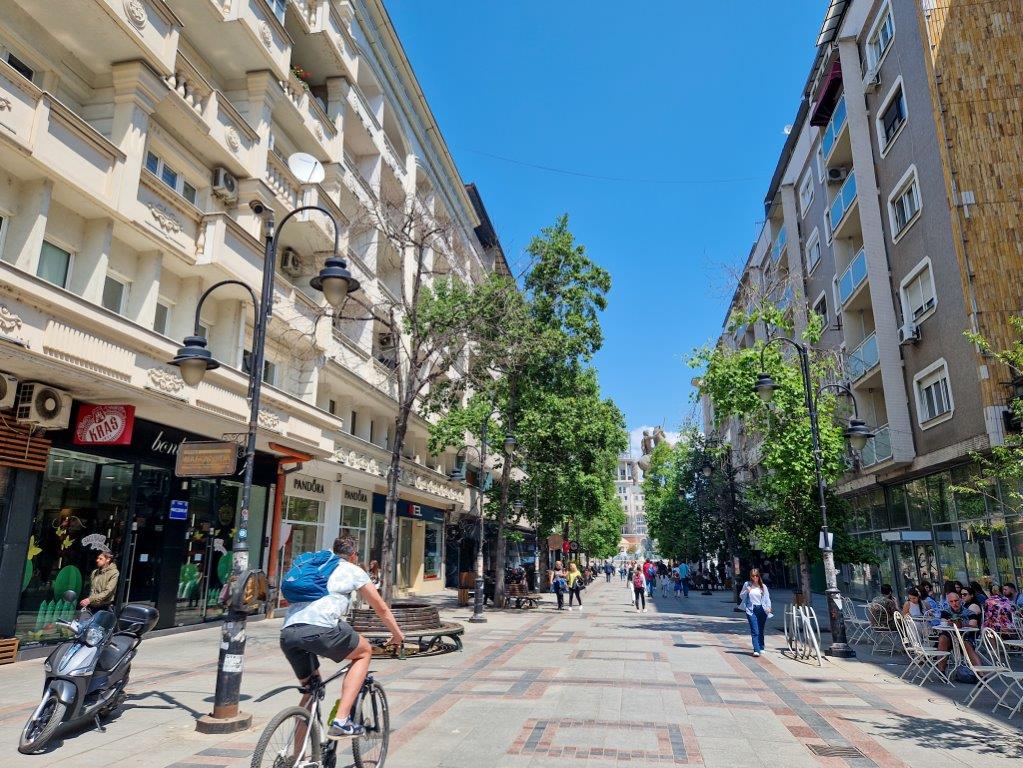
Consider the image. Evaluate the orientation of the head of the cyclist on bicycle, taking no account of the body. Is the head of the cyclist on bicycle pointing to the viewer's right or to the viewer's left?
to the viewer's right

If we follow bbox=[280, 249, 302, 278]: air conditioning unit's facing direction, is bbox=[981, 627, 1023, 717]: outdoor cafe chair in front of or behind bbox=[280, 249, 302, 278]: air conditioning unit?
in front

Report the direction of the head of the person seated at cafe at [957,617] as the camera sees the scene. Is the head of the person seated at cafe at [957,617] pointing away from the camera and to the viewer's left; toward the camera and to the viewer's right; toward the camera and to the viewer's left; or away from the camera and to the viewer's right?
toward the camera and to the viewer's left

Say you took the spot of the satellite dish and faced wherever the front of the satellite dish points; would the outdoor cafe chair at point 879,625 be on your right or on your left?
on your left

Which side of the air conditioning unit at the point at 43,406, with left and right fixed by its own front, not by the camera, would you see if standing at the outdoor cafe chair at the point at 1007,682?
front

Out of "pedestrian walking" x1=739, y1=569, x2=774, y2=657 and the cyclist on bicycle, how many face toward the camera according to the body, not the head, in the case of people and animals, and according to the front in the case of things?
1

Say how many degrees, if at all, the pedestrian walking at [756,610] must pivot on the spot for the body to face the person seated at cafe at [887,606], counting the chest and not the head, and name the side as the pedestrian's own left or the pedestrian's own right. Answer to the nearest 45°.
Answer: approximately 135° to the pedestrian's own left

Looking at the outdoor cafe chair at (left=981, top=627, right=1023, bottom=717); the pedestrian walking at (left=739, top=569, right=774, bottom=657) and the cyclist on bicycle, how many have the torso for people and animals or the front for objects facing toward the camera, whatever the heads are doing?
1

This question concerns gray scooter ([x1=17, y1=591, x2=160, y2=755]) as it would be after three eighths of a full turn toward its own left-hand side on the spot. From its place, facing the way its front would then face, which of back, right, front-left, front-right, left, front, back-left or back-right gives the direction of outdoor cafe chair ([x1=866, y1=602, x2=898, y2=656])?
front

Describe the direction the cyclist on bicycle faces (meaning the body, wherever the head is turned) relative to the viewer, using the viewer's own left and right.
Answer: facing away from the viewer and to the right of the viewer

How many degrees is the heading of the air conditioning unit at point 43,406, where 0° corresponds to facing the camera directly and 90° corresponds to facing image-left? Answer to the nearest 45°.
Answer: approximately 315°

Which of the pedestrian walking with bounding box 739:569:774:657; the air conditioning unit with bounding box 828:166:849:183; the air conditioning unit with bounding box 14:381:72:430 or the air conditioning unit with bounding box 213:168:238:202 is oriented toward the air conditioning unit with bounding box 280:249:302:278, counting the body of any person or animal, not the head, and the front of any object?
the air conditioning unit with bounding box 828:166:849:183
